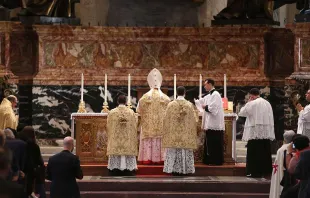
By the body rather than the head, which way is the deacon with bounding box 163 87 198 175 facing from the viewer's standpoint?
away from the camera

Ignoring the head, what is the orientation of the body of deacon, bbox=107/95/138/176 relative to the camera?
away from the camera

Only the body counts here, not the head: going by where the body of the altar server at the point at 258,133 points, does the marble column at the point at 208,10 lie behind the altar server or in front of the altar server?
in front

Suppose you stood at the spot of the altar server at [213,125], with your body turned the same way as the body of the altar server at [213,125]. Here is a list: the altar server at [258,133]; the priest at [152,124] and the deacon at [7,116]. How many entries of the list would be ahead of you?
2

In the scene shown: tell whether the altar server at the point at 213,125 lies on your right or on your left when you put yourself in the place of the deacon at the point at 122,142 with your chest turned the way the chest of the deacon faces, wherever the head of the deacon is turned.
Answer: on your right

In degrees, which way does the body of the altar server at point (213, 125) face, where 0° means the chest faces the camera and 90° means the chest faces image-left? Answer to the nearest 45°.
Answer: approximately 90°

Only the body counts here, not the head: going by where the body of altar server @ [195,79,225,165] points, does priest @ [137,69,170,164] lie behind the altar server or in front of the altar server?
in front

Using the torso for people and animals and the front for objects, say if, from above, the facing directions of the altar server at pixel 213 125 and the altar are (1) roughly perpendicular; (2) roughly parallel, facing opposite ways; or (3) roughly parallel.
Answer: roughly perpendicular

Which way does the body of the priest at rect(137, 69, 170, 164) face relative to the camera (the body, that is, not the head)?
away from the camera

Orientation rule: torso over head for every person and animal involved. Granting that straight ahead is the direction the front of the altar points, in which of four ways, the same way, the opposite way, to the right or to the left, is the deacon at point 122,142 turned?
the opposite way

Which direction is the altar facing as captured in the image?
toward the camera

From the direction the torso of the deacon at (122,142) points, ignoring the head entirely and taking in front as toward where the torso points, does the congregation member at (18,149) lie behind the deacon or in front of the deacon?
behind
